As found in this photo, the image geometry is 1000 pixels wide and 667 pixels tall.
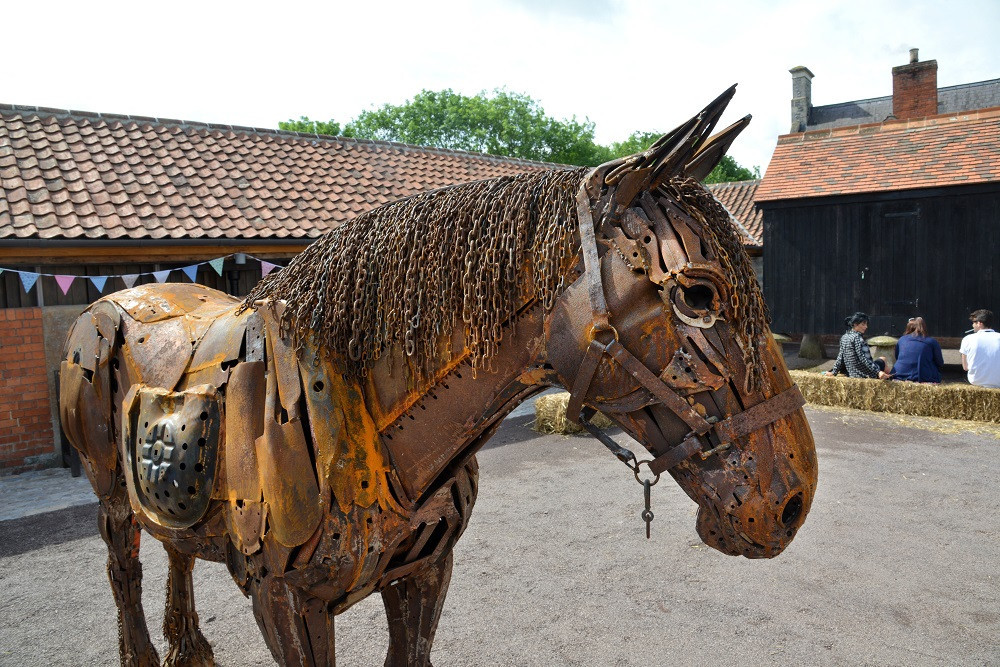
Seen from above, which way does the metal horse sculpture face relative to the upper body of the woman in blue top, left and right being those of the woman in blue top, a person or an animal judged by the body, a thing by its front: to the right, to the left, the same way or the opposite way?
to the right

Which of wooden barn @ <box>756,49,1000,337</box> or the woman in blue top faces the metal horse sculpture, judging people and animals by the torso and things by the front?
the wooden barn

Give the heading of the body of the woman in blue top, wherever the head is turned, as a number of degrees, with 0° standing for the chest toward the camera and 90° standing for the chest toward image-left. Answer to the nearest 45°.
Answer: approximately 180°

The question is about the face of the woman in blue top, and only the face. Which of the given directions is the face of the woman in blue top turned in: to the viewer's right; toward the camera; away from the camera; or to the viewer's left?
away from the camera

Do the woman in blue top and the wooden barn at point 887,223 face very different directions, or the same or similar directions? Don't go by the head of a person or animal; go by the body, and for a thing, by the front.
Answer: very different directions

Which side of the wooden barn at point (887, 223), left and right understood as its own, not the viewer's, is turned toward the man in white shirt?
front

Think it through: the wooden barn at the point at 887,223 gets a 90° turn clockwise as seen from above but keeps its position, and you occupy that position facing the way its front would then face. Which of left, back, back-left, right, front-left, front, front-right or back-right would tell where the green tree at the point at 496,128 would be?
front-right

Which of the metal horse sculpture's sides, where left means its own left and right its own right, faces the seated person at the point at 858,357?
left

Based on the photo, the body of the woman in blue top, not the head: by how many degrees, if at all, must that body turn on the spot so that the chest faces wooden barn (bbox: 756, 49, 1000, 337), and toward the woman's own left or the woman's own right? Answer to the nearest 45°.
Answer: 0° — they already face it

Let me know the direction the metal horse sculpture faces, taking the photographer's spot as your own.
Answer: facing the viewer and to the right of the viewer

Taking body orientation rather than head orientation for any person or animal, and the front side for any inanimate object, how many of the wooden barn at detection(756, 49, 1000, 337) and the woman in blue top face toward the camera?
1

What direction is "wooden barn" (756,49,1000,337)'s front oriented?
toward the camera

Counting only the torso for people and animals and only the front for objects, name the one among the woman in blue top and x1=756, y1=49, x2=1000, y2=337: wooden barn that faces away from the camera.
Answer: the woman in blue top

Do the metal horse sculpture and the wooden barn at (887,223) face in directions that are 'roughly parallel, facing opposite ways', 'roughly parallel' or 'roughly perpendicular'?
roughly perpendicular

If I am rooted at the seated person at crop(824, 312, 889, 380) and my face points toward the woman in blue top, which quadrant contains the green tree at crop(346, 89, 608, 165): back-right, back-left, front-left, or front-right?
back-left

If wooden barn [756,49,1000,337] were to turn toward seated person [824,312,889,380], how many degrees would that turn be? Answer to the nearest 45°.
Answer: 0° — it already faces them

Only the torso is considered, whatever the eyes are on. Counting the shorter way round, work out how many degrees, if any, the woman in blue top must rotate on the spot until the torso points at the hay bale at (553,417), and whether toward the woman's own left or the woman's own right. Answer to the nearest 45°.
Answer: approximately 135° to the woman's own left

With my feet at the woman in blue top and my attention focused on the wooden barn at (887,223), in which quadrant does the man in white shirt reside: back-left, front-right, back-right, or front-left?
back-right
